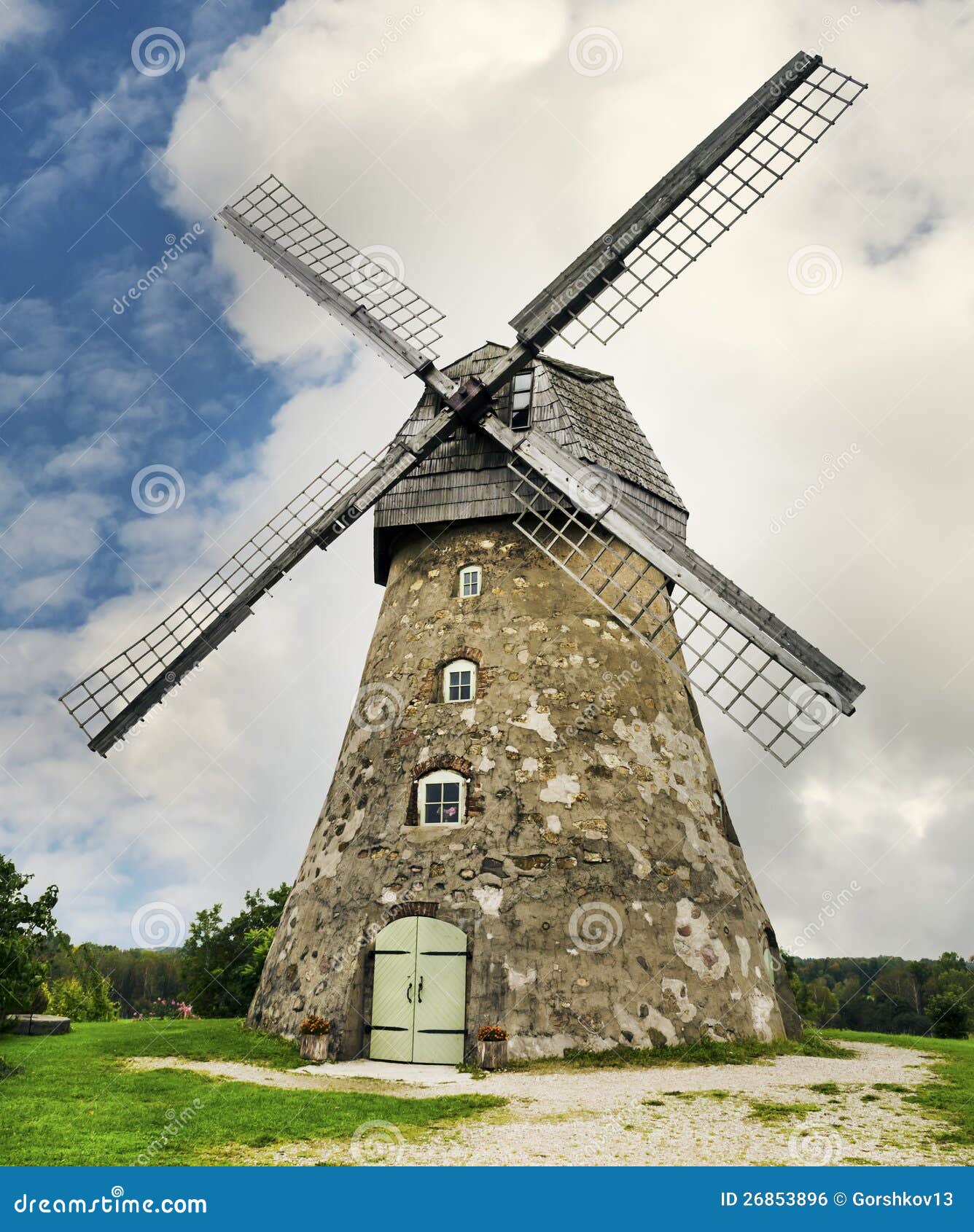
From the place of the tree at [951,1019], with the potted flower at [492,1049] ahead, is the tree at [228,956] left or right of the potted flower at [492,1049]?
right

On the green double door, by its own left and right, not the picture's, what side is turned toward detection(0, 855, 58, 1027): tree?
right

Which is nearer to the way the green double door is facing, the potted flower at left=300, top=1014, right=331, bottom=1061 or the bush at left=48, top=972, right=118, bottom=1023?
the potted flower

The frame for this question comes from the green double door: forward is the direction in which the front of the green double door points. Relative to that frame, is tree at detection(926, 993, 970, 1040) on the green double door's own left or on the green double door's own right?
on the green double door's own left

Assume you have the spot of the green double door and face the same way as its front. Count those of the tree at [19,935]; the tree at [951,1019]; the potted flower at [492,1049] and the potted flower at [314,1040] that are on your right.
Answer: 2

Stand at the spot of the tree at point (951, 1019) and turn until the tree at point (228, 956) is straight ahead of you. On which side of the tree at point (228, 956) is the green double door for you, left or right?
left

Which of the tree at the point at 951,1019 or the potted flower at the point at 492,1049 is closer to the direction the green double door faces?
the potted flower

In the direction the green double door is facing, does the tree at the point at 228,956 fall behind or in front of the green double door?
behind

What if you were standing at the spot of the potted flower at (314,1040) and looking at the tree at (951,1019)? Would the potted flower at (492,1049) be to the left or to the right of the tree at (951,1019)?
right

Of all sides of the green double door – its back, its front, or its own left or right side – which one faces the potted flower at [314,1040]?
right

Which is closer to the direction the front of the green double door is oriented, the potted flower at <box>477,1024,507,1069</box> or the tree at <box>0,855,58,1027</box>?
the potted flower

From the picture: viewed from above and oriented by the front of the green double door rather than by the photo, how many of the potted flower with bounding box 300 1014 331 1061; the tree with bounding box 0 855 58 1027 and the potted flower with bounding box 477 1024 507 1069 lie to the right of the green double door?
2

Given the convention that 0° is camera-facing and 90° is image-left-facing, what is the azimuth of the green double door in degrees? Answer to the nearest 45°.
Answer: approximately 0°
